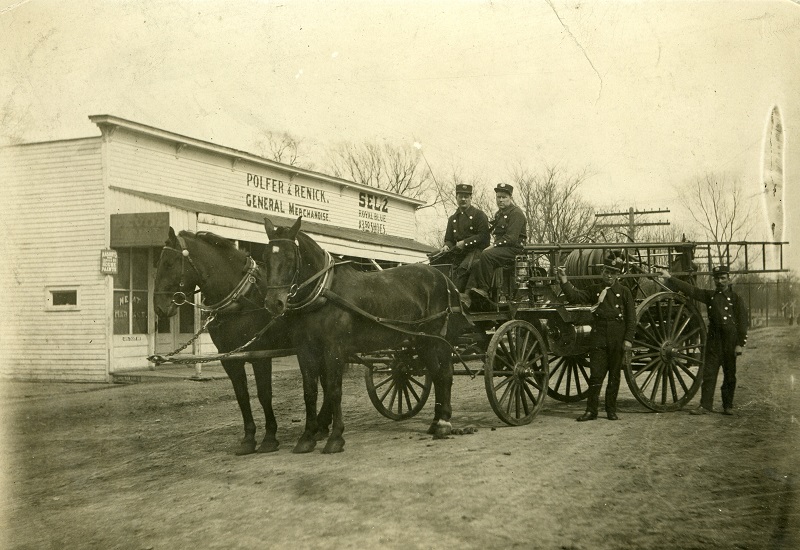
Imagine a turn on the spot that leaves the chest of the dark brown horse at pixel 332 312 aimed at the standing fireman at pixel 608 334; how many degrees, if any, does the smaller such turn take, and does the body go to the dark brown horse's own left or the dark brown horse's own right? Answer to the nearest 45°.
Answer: approximately 180°

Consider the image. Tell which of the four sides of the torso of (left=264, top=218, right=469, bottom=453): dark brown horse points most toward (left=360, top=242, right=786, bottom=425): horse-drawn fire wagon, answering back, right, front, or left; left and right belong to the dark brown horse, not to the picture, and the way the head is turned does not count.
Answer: back

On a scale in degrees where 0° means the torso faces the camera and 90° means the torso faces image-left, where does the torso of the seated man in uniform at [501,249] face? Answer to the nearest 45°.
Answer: approximately 45°

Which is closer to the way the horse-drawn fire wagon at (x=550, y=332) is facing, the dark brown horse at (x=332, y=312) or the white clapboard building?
the dark brown horse

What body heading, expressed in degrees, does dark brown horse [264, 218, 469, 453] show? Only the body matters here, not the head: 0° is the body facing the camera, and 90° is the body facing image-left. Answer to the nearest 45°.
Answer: approximately 45°

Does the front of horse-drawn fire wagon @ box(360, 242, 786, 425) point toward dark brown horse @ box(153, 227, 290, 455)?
yes

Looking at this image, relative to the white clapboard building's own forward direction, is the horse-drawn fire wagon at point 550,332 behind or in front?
in front

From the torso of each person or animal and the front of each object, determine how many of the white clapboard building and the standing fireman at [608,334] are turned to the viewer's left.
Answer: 0
